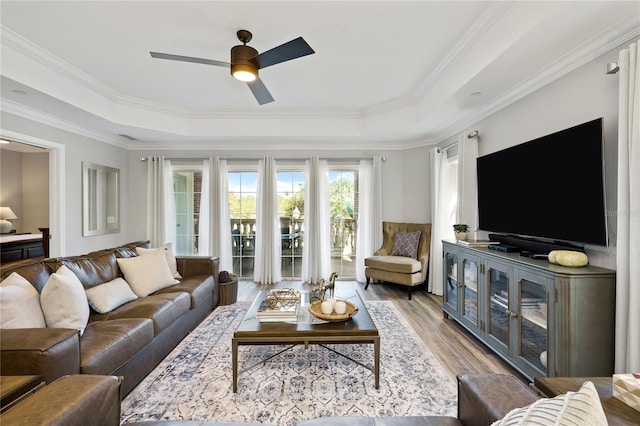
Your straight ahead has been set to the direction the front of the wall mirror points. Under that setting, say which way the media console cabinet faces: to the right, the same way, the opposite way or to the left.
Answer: the opposite way

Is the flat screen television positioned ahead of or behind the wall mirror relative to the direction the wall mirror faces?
ahead

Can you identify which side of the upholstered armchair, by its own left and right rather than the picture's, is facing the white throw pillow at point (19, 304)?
front

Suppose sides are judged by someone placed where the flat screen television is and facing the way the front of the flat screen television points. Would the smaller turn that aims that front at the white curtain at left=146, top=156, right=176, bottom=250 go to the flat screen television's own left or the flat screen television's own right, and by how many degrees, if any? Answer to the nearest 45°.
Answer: approximately 45° to the flat screen television's own right

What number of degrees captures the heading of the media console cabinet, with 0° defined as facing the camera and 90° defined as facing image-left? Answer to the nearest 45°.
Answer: approximately 45°

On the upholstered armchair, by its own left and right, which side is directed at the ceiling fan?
front

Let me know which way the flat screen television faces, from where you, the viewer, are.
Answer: facing the viewer and to the left of the viewer

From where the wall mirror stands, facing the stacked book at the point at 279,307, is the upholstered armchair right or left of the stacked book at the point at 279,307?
left

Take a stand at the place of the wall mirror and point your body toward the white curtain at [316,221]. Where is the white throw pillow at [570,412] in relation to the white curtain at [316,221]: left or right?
right

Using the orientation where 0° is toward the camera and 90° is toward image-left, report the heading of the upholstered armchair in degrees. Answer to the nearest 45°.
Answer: approximately 45°

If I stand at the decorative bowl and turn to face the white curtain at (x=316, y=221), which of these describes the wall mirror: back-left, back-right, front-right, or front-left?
front-left

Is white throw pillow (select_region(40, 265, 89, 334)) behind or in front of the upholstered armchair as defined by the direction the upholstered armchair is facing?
in front

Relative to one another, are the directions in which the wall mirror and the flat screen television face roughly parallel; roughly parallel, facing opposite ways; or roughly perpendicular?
roughly parallel, facing opposite ways

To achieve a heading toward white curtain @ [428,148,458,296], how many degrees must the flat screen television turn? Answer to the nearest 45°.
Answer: approximately 90° to its right

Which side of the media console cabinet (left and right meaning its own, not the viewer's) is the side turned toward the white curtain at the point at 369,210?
right

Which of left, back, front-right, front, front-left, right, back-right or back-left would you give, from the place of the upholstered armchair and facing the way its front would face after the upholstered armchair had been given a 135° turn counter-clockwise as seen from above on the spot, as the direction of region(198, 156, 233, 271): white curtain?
back
